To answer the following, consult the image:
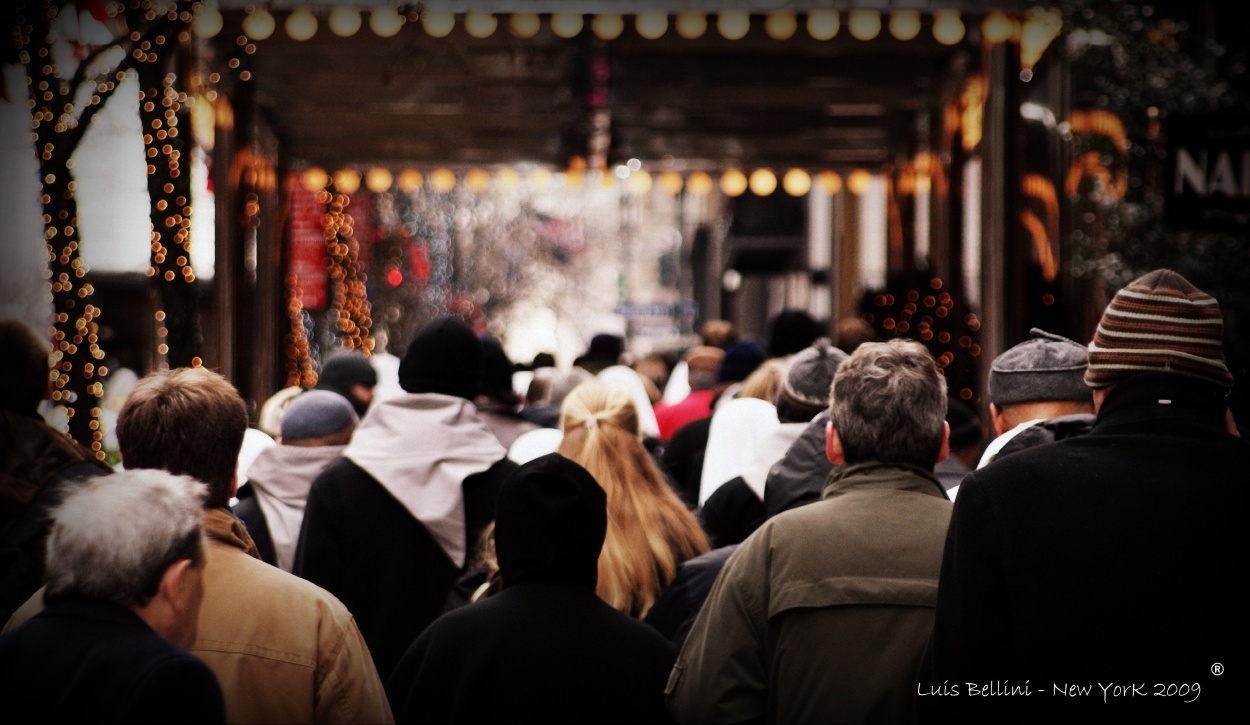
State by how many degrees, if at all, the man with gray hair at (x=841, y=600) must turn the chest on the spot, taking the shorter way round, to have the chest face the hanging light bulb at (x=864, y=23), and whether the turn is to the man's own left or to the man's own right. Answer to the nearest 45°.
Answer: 0° — they already face it

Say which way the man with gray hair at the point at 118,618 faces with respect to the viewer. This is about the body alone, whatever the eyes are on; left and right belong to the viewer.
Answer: facing away from the viewer and to the right of the viewer

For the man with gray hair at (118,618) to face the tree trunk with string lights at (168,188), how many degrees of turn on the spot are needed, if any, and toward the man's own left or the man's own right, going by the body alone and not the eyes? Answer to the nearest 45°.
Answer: approximately 45° to the man's own left

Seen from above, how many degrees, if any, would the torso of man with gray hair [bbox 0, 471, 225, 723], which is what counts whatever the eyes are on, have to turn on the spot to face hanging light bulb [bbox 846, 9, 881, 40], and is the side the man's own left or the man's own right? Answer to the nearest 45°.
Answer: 0° — they already face it

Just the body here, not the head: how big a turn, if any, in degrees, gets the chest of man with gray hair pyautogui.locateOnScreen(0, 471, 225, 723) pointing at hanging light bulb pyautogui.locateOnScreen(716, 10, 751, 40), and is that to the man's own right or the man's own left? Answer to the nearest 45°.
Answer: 0° — they already face it

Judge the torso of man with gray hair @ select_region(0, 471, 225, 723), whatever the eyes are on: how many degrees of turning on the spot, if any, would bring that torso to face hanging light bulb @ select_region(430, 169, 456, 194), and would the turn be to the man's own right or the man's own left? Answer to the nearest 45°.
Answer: approximately 45° to the man's own left

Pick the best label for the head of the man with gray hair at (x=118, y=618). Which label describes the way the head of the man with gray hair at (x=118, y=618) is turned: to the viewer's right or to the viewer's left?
to the viewer's right

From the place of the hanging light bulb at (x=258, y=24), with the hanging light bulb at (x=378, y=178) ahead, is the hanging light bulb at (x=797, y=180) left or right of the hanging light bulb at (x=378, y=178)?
right

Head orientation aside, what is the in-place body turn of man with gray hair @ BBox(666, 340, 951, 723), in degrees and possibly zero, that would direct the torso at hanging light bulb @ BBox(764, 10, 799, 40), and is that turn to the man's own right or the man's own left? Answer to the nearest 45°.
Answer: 0° — they already face it

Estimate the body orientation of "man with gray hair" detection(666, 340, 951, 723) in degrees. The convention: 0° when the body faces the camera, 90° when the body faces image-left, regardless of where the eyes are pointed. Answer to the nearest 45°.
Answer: approximately 180°

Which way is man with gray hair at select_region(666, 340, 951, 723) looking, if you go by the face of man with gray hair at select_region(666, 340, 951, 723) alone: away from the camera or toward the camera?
away from the camera
